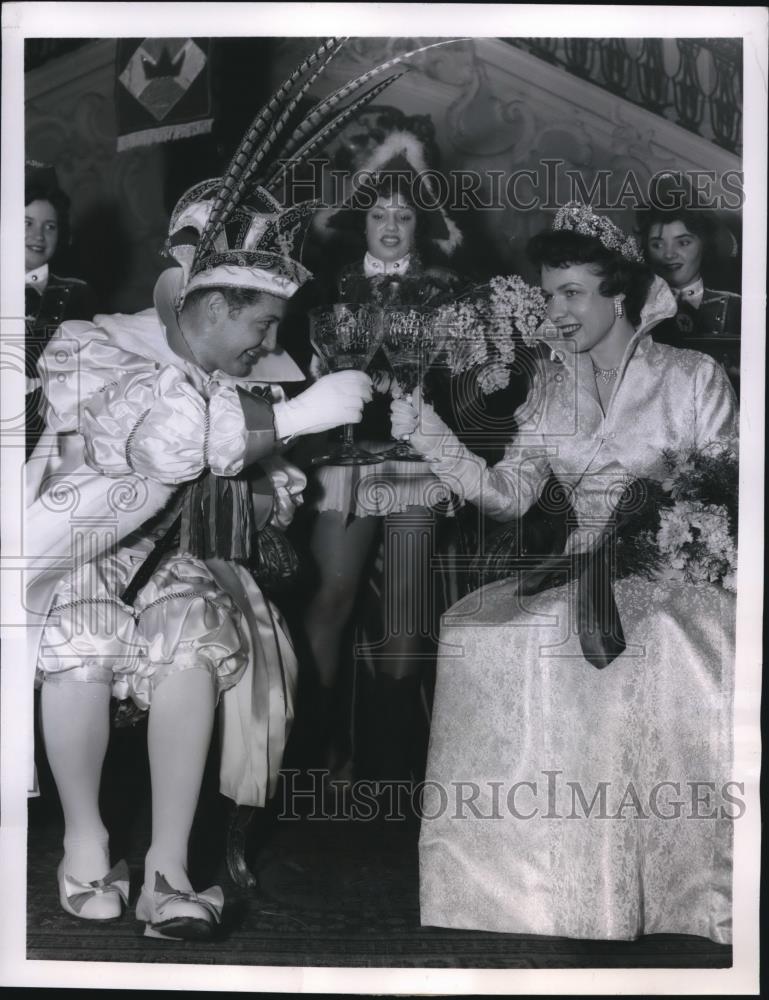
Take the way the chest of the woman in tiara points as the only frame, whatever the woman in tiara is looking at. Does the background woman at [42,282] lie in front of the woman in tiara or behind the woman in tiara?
in front

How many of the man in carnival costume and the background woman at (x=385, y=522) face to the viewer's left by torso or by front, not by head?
0

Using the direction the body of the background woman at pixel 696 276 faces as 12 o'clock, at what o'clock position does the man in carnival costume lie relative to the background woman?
The man in carnival costume is roughly at 1 o'clock from the background woman.
